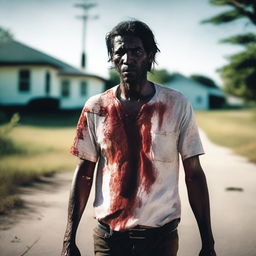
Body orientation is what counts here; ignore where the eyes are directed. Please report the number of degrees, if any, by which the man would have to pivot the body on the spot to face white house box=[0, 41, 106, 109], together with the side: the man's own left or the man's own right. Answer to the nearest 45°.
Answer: approximately 180°

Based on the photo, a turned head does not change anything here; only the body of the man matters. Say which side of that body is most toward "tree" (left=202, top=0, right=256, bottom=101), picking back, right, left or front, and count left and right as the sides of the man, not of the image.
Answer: back

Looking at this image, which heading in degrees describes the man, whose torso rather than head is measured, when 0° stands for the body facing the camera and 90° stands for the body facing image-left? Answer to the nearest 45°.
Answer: approximately 0°
